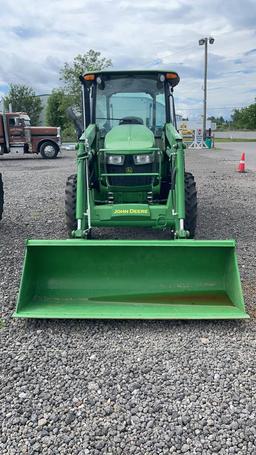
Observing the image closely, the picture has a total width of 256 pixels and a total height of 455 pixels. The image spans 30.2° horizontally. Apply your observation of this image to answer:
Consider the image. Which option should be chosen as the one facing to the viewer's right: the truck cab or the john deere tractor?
the truck cab

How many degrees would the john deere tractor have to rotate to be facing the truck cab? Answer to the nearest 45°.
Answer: approximately 180°

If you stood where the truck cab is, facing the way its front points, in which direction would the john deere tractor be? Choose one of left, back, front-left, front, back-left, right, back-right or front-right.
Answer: right

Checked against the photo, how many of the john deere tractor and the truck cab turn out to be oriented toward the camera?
1

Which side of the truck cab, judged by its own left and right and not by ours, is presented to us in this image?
right

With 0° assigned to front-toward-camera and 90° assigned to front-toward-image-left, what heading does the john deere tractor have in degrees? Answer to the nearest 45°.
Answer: approximately 0°

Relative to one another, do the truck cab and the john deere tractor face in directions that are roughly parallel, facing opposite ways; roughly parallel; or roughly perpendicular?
roughly perpendicular
